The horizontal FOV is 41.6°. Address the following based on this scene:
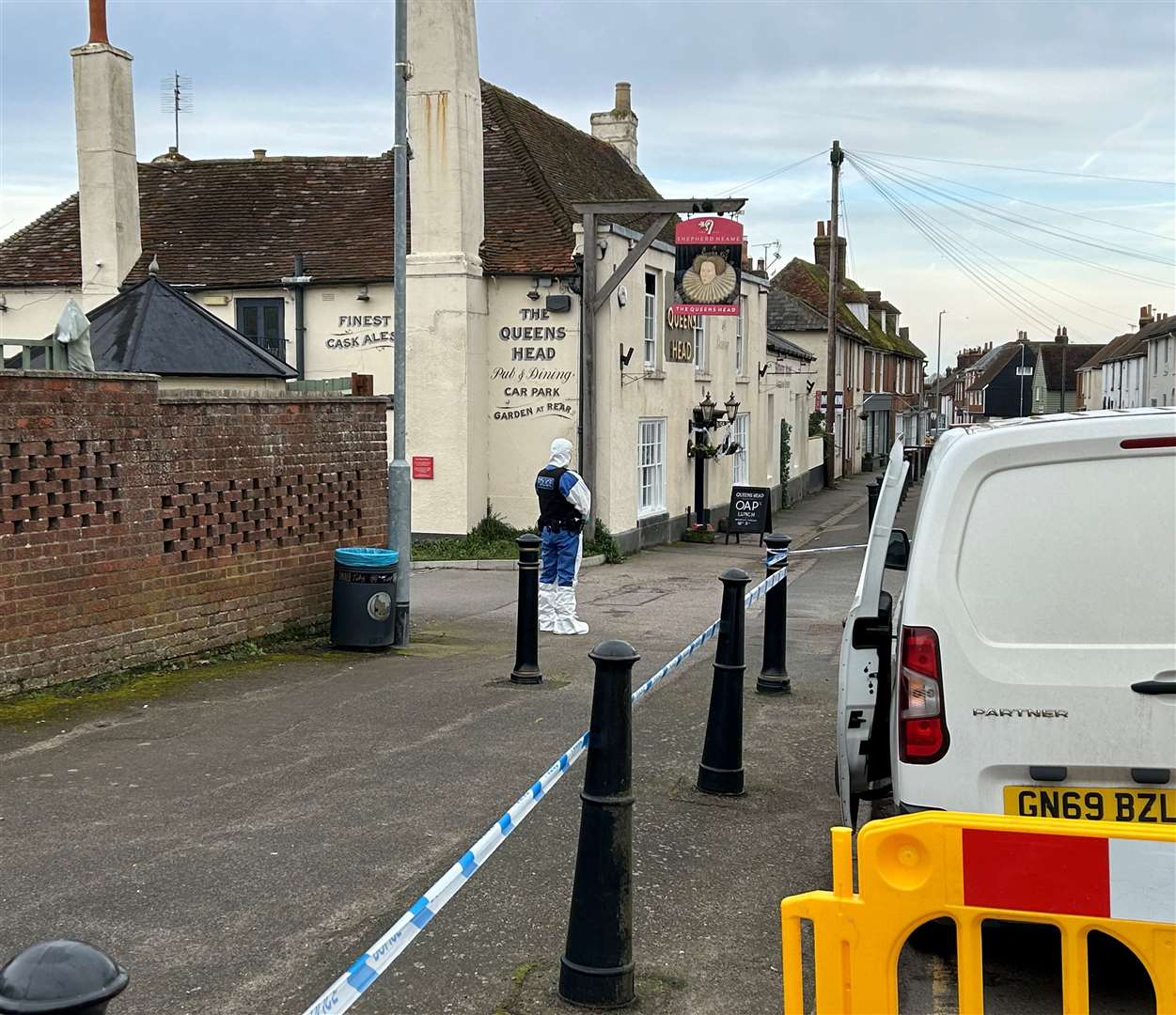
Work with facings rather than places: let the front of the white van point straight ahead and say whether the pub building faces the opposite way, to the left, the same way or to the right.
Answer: to the right

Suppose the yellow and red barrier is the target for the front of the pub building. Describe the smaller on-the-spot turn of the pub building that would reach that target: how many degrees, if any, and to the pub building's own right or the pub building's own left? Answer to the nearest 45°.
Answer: approximately 45° to the pub building's own right

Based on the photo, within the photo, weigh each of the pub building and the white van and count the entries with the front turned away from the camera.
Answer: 1

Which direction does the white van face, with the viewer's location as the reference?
facing away from the viewer

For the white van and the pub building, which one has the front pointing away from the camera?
the white van

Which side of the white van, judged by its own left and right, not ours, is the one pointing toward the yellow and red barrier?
back

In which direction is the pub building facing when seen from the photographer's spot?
facing the viewer and to the right of the viewer

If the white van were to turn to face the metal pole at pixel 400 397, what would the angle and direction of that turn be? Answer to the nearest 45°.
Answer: approximately 45° to its left

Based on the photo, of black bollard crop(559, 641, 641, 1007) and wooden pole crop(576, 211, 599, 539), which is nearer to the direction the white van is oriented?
the wooden pole

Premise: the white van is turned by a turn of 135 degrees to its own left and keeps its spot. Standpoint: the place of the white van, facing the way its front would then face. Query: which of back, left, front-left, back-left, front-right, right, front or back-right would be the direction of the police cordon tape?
front

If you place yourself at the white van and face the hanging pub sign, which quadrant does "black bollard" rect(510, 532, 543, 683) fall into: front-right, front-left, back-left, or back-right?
front-left

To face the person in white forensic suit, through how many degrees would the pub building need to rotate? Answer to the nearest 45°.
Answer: approximately 45° to its right

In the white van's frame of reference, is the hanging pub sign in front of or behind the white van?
in front
